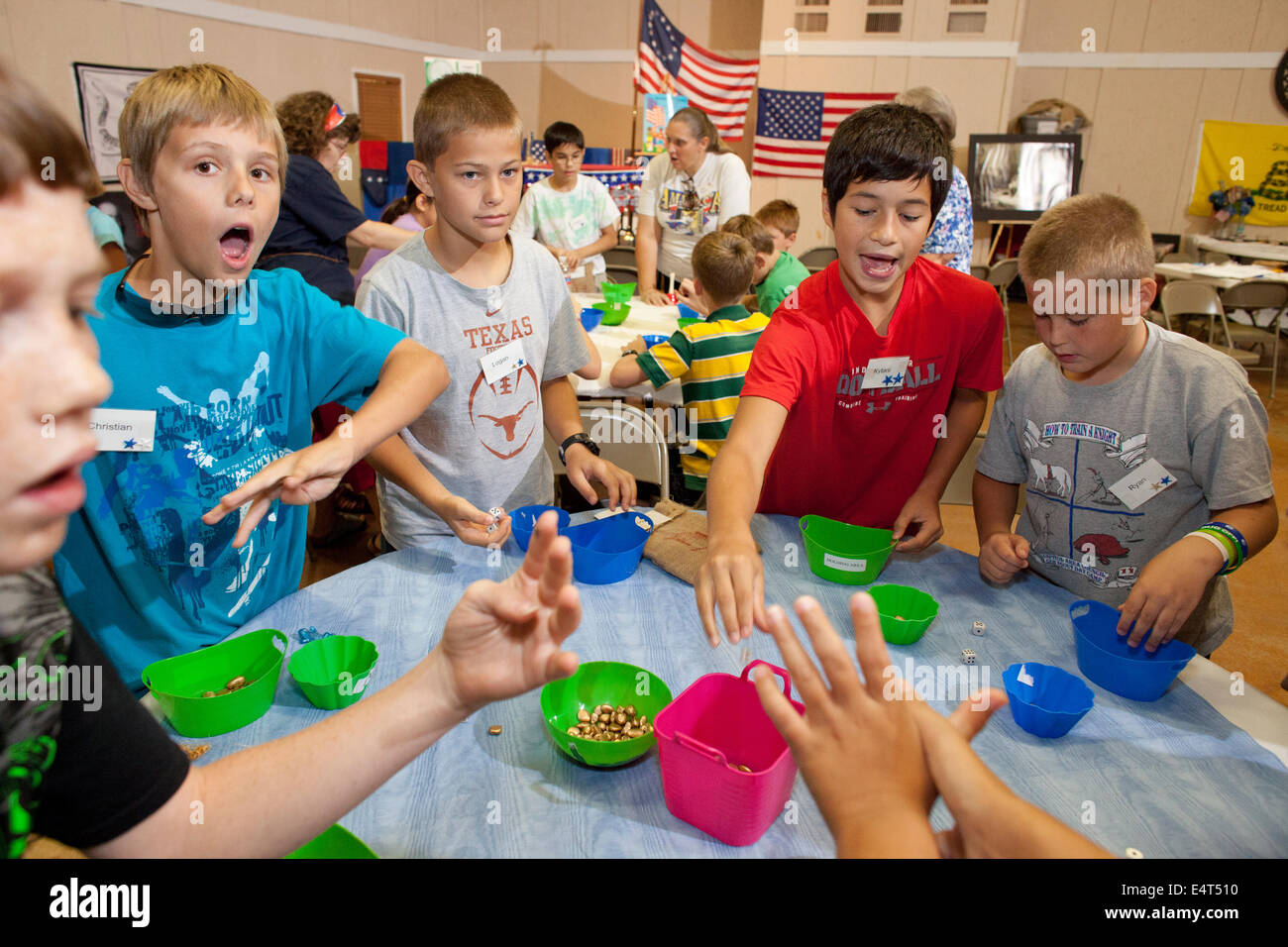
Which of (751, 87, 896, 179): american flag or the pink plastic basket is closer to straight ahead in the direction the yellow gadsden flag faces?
the pink plastic basket

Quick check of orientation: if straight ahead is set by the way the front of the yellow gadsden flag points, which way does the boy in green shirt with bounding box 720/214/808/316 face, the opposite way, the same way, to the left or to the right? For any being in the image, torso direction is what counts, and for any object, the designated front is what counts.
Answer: to the right

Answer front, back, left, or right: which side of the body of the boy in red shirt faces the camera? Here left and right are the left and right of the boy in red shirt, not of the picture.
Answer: front

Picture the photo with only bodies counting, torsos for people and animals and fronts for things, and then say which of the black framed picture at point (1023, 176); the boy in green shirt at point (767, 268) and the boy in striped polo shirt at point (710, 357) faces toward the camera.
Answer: the black framed picture

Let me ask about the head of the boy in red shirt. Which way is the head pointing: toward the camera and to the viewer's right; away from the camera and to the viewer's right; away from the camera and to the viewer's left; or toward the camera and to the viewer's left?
toward the camera and to the viewer's left

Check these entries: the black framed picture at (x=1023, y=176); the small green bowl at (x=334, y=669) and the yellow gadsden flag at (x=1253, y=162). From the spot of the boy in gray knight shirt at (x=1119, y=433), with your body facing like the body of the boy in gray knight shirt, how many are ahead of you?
1

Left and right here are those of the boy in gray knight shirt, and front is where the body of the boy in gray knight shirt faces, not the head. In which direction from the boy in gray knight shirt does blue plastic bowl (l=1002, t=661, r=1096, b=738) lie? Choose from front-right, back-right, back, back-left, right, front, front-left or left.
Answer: front-left

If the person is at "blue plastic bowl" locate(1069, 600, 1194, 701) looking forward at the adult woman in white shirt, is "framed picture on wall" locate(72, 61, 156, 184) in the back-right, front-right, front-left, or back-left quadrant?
front-left

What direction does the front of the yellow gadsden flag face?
toward the camera

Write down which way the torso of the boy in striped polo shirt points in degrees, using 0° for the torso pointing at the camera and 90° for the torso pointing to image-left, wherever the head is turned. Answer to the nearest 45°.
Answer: approximately 135°

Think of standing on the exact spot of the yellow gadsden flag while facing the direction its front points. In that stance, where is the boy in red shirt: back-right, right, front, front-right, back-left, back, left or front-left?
front

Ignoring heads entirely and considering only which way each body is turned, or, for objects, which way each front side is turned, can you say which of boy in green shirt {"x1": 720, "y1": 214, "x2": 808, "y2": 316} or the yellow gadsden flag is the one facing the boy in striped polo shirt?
the yellow gadsden flag

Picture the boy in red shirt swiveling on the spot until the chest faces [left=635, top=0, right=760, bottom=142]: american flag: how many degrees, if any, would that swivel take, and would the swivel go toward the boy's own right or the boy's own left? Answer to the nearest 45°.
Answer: approximately 180°

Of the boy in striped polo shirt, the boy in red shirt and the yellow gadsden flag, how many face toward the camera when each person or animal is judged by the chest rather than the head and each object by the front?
2
